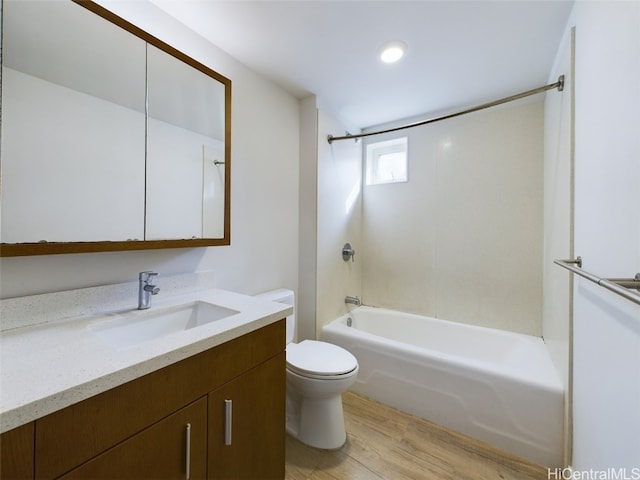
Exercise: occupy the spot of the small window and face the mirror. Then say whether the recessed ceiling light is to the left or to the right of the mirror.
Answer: left

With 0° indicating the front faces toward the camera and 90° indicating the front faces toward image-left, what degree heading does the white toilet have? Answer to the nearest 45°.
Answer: approximately 315°

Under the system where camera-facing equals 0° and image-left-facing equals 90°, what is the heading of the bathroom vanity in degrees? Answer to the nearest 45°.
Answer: approximately 315°

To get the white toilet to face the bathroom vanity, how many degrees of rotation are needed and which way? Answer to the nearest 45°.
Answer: approximately 90° to its right

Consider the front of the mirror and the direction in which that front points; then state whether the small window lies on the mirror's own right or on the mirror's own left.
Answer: on the mirror's own left

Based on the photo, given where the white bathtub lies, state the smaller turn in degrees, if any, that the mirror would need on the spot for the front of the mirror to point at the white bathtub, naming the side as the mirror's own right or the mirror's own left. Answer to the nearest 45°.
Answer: approximately 45° to the mirror's own left

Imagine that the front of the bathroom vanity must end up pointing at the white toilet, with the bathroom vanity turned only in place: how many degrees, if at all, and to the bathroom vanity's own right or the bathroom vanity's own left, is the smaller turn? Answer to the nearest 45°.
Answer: approximately 90° to the bathroom vanity's own left

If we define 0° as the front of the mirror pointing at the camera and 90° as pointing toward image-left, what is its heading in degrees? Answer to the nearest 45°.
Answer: approximately 315°
